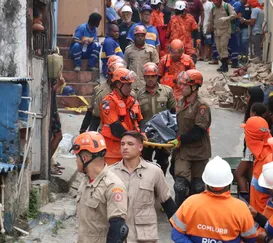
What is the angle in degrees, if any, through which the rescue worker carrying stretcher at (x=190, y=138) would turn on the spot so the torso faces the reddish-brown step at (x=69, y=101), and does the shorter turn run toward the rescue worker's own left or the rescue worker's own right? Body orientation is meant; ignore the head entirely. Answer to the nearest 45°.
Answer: approximately 90° to the rescue worker's own right

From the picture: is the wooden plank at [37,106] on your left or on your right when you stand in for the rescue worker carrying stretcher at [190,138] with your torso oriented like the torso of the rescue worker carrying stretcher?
on your right

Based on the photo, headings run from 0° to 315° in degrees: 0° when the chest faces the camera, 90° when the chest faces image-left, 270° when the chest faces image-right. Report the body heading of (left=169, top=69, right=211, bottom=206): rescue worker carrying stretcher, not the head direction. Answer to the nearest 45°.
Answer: approximately 45°

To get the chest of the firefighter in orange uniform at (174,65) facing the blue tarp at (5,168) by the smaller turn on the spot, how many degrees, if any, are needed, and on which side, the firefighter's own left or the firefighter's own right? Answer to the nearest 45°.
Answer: approximately 45° to the firefighter's own right

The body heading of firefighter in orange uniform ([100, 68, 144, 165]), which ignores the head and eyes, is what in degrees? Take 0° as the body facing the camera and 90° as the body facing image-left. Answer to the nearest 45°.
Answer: approximately 315°

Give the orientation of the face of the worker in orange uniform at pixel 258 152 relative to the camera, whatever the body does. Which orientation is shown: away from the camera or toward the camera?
away from the camera

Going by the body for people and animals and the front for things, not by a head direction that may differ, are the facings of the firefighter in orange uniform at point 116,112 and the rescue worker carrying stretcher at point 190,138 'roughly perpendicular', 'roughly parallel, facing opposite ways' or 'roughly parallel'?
roughly perpendicular

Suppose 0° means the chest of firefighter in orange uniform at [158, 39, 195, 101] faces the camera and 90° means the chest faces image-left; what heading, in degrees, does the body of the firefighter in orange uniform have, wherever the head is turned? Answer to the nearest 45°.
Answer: approximately 0°

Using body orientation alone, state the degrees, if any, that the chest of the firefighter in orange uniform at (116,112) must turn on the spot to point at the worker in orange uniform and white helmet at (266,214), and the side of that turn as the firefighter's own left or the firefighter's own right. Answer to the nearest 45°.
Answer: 0° — they already face them
